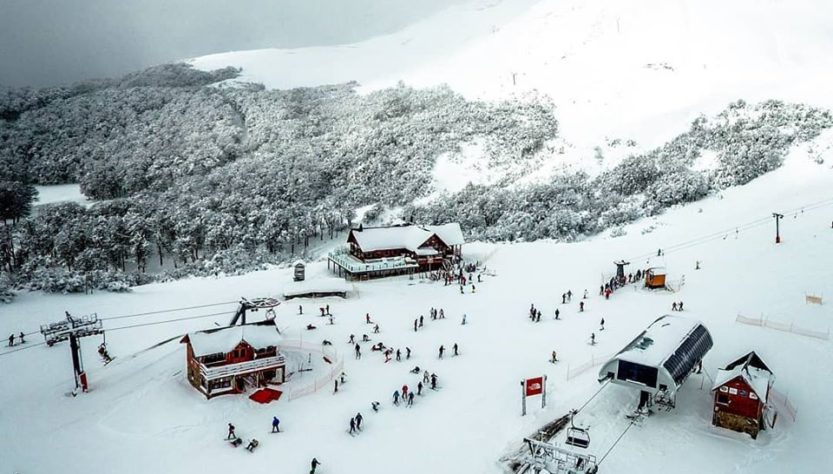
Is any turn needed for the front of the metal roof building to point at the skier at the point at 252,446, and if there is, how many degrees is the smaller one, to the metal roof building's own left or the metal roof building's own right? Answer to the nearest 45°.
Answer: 0° — it already faces them

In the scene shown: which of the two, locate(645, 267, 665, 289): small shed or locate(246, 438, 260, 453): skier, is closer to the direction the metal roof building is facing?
the skier

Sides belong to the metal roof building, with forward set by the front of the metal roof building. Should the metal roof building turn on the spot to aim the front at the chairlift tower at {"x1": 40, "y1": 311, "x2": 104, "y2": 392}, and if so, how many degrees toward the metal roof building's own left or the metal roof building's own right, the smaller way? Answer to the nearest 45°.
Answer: approximately 45° to the metal roof building's own right

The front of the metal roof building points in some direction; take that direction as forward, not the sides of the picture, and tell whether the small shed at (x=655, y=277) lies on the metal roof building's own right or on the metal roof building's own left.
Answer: on the metal roof building's own right

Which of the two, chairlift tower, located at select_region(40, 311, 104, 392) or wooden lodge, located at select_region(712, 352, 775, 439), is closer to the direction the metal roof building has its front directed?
the chairlift tower

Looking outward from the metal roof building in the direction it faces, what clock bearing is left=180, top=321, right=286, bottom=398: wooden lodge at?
The wooden lodge is roughly at 1 o'clock from the metal roof building.

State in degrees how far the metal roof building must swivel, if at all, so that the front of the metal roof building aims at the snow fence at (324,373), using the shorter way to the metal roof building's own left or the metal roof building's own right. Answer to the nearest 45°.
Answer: approximately 45° to the metal roof building's own right

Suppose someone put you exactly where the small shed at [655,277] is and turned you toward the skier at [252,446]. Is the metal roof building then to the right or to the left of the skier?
left

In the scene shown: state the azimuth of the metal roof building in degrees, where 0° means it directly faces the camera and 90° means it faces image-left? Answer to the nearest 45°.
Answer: approximately 45°

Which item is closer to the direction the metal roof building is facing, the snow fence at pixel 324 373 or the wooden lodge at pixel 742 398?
the snow fence
